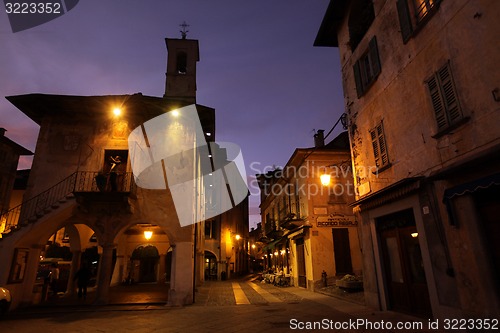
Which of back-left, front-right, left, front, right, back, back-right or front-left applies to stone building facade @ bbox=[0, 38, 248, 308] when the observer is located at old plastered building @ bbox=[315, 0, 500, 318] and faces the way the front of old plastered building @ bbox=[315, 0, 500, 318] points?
front-right

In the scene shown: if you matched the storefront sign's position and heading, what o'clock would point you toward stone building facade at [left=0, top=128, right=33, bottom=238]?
The stone building facade is roughly at 3 o'clock from the storefront sign.

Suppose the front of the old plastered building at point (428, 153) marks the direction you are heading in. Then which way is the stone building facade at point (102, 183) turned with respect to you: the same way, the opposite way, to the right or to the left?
to the left

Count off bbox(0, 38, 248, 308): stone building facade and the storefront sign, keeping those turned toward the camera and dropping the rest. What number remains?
2

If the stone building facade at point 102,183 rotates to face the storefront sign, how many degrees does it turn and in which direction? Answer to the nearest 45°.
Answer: approximately 90° to its left

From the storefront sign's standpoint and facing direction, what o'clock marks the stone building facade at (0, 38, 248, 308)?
The stone building facade is roughly at 2 o'clock from the storefront sign.

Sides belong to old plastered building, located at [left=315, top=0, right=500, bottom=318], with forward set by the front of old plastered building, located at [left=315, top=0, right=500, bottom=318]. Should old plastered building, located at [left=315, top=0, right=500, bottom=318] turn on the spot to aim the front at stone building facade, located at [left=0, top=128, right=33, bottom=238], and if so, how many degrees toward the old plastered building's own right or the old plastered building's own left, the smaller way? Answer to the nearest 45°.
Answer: approximately 45° to the old plastered building's own right

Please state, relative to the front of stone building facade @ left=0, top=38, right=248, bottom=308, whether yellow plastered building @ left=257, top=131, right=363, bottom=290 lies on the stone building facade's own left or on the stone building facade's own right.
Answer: on the stone building facade's own left

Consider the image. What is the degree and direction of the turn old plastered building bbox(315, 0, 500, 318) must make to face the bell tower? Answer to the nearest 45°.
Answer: approximately 45° to its right

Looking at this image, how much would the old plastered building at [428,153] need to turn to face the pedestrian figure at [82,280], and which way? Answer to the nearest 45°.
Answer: approximately 45° to its right

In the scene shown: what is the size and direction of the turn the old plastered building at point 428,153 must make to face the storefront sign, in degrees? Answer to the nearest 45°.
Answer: approximately 90° to its right

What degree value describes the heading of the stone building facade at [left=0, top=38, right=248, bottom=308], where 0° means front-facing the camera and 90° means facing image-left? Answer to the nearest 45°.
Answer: approximately 0°

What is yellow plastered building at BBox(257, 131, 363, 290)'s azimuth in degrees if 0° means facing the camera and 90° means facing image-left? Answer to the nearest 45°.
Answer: approximately 45°
